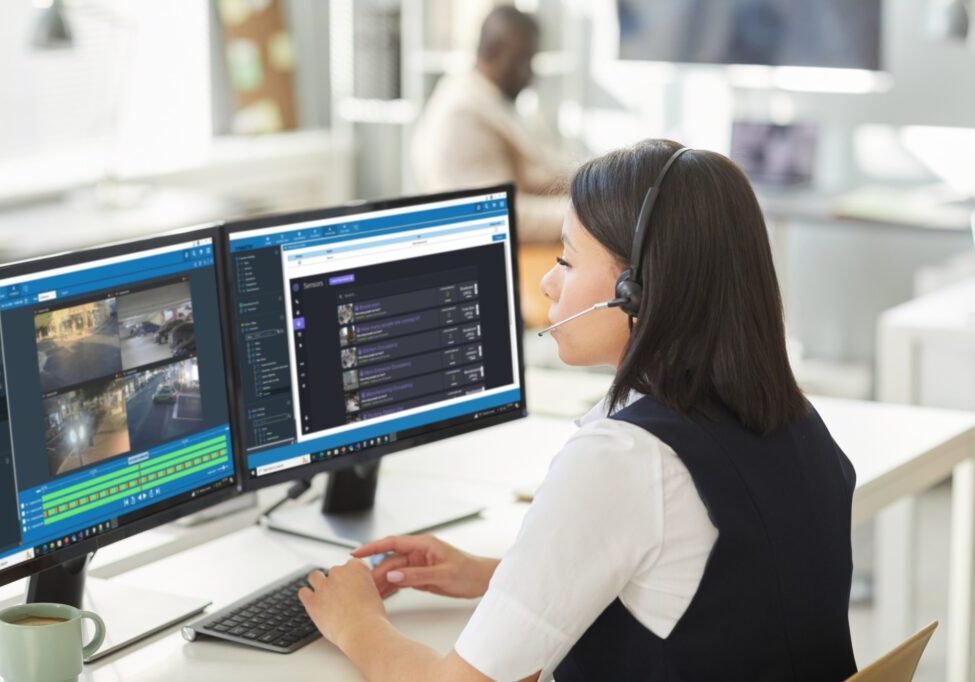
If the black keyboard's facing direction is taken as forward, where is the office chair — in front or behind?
in front

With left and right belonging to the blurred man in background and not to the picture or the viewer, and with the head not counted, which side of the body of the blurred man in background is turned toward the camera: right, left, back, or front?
right

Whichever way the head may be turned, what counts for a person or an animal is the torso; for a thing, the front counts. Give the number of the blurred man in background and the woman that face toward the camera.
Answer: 0

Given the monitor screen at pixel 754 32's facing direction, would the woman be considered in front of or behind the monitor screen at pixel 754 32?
in front

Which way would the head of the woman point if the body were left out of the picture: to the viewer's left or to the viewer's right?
to the viewer's left

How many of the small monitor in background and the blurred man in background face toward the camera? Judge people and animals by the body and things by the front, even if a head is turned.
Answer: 1

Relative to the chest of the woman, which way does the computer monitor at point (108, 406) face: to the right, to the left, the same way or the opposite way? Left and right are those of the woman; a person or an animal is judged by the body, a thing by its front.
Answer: the opposite way

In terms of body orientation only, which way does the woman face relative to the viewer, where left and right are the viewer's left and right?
facing away from the viewer and to the left of the viewer

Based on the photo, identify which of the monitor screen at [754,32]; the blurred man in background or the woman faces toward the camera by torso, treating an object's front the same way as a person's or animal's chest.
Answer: the monitor screen

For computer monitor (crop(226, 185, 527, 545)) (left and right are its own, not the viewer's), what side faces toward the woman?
front

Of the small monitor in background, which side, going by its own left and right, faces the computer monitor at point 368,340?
front

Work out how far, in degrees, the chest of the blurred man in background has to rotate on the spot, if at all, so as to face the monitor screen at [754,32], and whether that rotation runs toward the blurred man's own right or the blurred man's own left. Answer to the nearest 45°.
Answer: approximately 45° to the blurred man's own left

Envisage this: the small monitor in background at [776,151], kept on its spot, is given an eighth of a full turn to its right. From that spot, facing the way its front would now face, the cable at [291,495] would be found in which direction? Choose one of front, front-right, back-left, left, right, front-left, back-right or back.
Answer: front-left

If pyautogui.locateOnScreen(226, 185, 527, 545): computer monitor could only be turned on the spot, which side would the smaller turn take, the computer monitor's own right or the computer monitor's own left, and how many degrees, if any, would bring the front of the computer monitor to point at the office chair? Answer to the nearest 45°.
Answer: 0° — it already faces it

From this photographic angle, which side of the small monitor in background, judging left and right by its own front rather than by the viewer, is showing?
front

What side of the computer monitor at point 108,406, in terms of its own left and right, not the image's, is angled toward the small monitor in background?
left

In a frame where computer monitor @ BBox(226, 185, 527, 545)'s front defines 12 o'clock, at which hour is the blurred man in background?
The blurred man in background is roughly at 8 o'clock from the computer monitor.

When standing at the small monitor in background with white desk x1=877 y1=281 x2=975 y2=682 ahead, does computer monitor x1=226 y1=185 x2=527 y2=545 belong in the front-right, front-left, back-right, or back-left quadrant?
front-right
